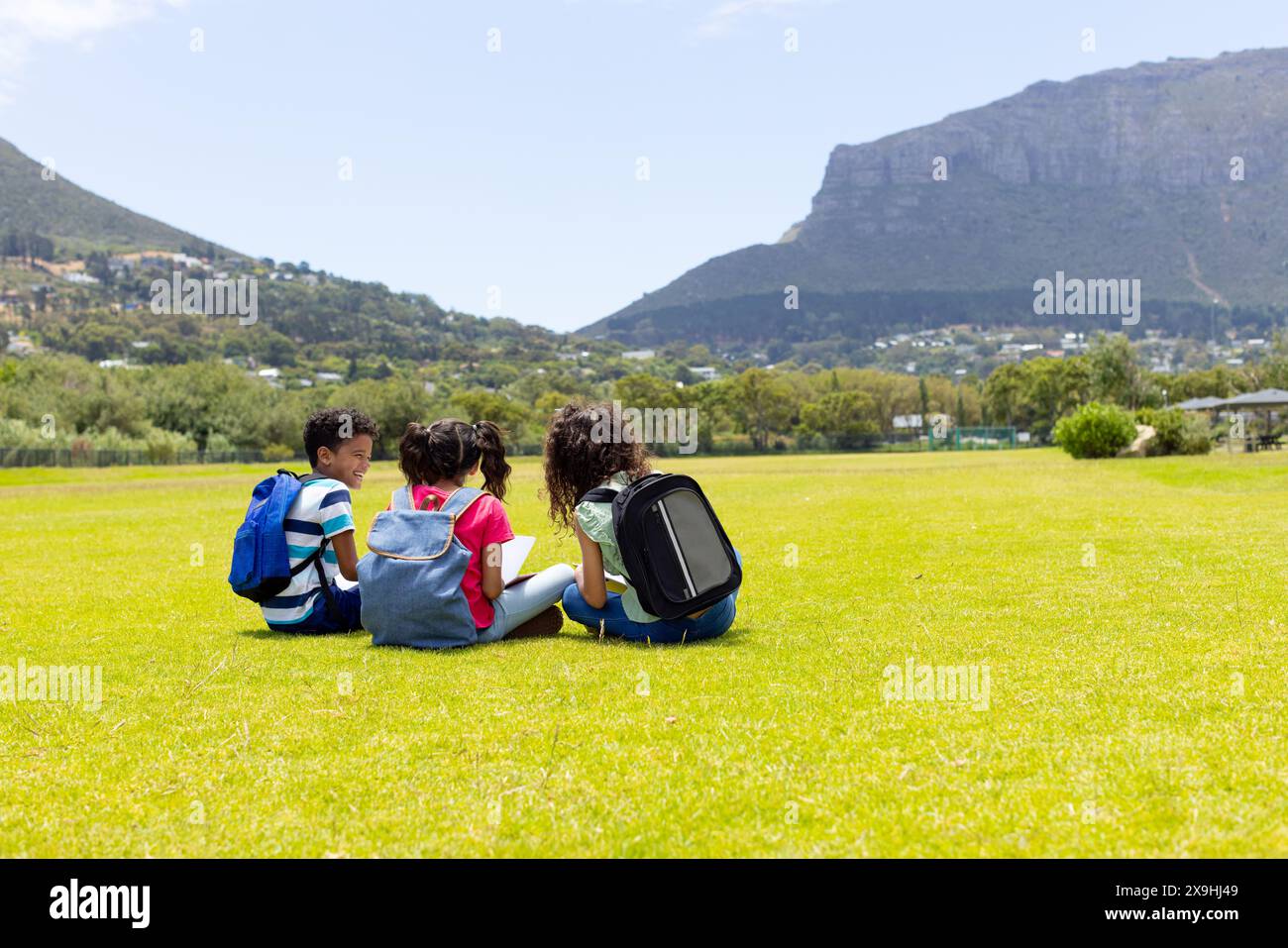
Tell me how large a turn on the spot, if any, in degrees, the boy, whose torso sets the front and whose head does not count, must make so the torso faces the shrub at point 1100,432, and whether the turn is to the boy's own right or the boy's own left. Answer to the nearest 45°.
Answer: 0° — they already face it

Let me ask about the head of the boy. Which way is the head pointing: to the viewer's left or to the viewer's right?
to the viewer's right

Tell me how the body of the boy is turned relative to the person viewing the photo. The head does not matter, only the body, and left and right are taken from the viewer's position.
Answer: facing away from the viewer and to the right of the viewer
